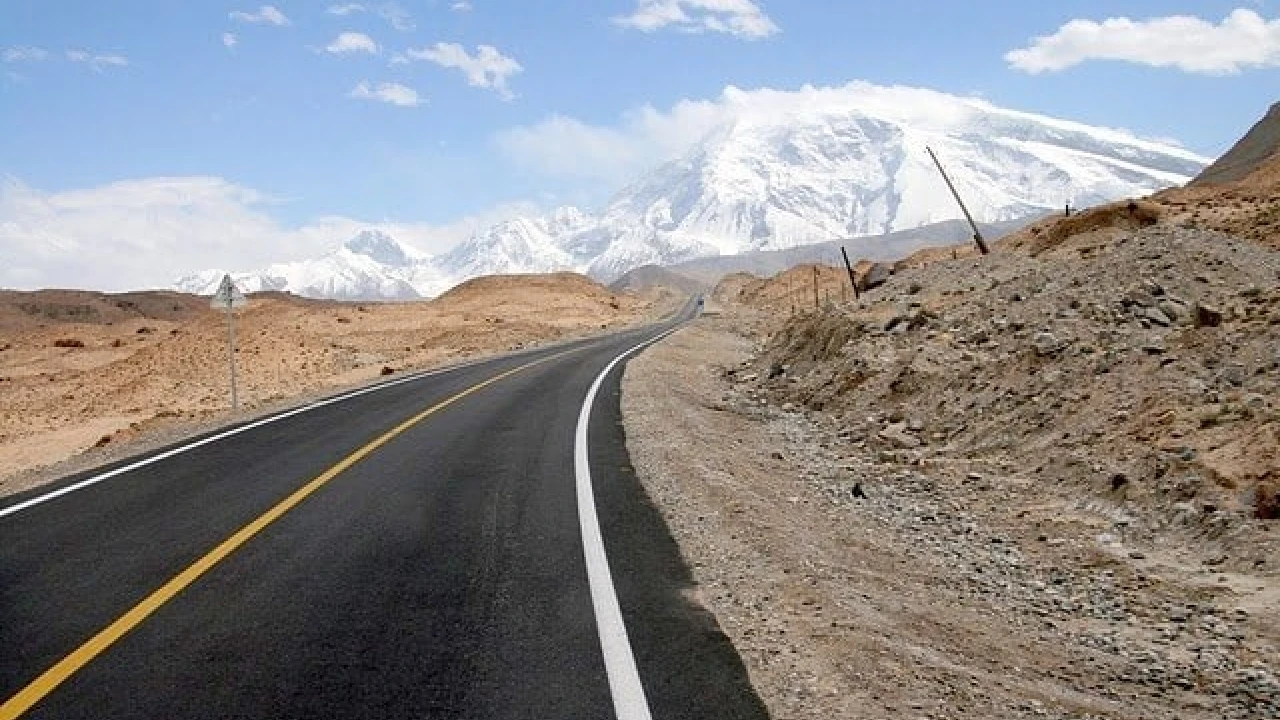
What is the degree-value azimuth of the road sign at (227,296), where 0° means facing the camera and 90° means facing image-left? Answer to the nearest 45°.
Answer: approximately 180°

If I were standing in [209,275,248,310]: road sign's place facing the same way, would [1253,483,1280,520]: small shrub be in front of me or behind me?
behind

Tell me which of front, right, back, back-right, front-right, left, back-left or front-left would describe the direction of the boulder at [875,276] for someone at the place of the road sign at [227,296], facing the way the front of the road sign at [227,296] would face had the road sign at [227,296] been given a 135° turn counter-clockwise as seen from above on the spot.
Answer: back-left
